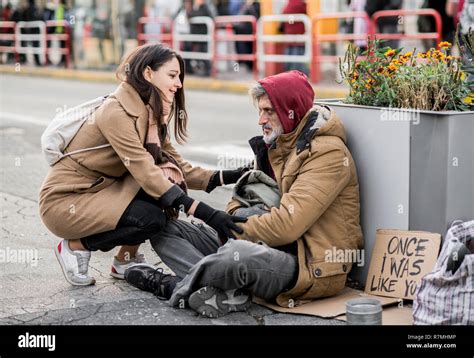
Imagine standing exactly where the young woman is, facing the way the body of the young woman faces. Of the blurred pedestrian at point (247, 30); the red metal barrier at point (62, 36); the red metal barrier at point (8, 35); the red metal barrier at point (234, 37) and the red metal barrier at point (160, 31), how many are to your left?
5

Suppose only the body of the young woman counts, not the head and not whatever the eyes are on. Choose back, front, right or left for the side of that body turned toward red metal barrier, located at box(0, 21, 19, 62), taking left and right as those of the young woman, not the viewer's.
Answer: left

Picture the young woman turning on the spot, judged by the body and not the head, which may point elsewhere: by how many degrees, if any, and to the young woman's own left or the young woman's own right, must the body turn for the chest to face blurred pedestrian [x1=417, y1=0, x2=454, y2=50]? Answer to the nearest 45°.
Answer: approximately 45° to the young woman's own left

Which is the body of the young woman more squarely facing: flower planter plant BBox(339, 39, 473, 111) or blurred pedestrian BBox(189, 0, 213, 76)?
the flower planter plant

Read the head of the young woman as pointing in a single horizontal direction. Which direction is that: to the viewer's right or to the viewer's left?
to the viewer's right

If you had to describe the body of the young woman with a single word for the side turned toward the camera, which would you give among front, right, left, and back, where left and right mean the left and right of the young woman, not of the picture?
right

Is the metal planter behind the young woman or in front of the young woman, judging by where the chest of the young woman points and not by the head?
in front

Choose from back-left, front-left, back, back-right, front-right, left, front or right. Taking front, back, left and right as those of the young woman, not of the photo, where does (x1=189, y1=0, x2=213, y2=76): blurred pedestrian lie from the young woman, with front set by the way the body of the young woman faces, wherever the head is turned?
left

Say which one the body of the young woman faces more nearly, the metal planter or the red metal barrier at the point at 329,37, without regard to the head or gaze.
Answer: the metal planter

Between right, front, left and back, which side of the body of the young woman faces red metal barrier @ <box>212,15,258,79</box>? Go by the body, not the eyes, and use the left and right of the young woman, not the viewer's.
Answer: left

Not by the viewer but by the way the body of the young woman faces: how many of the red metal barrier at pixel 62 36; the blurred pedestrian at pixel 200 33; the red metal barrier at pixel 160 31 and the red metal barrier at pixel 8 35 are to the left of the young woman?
4

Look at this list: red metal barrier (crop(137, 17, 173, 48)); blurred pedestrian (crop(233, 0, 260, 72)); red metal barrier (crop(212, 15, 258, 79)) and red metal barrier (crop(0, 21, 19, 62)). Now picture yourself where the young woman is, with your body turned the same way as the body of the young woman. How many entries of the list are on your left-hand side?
4

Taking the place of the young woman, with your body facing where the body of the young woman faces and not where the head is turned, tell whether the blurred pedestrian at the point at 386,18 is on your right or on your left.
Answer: on your left

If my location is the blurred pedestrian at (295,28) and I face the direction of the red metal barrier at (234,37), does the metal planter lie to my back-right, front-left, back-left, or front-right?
back-left

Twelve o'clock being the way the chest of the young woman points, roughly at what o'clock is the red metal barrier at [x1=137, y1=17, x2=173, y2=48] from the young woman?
The red metal barrier is roughly at 9 o'clock from the young woman.
